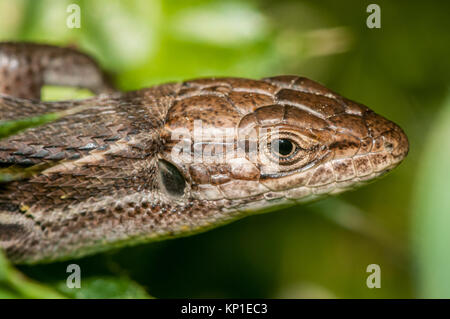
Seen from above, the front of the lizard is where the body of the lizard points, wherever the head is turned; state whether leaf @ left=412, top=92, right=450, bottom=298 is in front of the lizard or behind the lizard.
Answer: in front

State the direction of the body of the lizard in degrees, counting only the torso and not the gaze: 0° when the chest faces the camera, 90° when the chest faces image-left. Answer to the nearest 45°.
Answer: approximately 270°
